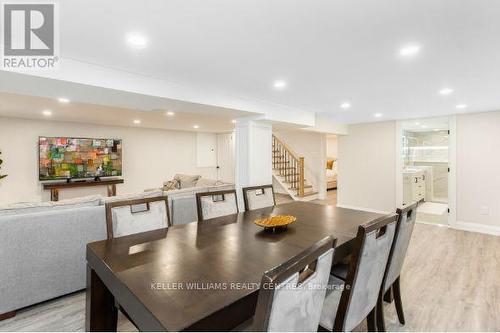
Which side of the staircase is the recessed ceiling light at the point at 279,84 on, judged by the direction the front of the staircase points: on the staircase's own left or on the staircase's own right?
on the staircase's own right

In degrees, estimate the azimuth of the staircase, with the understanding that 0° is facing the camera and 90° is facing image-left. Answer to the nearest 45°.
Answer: approximately 315°

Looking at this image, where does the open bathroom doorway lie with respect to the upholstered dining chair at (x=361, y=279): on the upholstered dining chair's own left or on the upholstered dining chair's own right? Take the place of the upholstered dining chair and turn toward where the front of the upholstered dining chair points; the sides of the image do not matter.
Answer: on the upholstered dining chair's own right

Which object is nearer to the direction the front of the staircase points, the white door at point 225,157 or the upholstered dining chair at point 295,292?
the upholstered dining chair

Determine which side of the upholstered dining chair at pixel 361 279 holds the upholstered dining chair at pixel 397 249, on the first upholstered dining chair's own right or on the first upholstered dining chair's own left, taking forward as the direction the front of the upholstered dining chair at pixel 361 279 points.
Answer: on the first upholstered dining chair's own right

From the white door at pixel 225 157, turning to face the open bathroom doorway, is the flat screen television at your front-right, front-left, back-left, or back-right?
back-right
